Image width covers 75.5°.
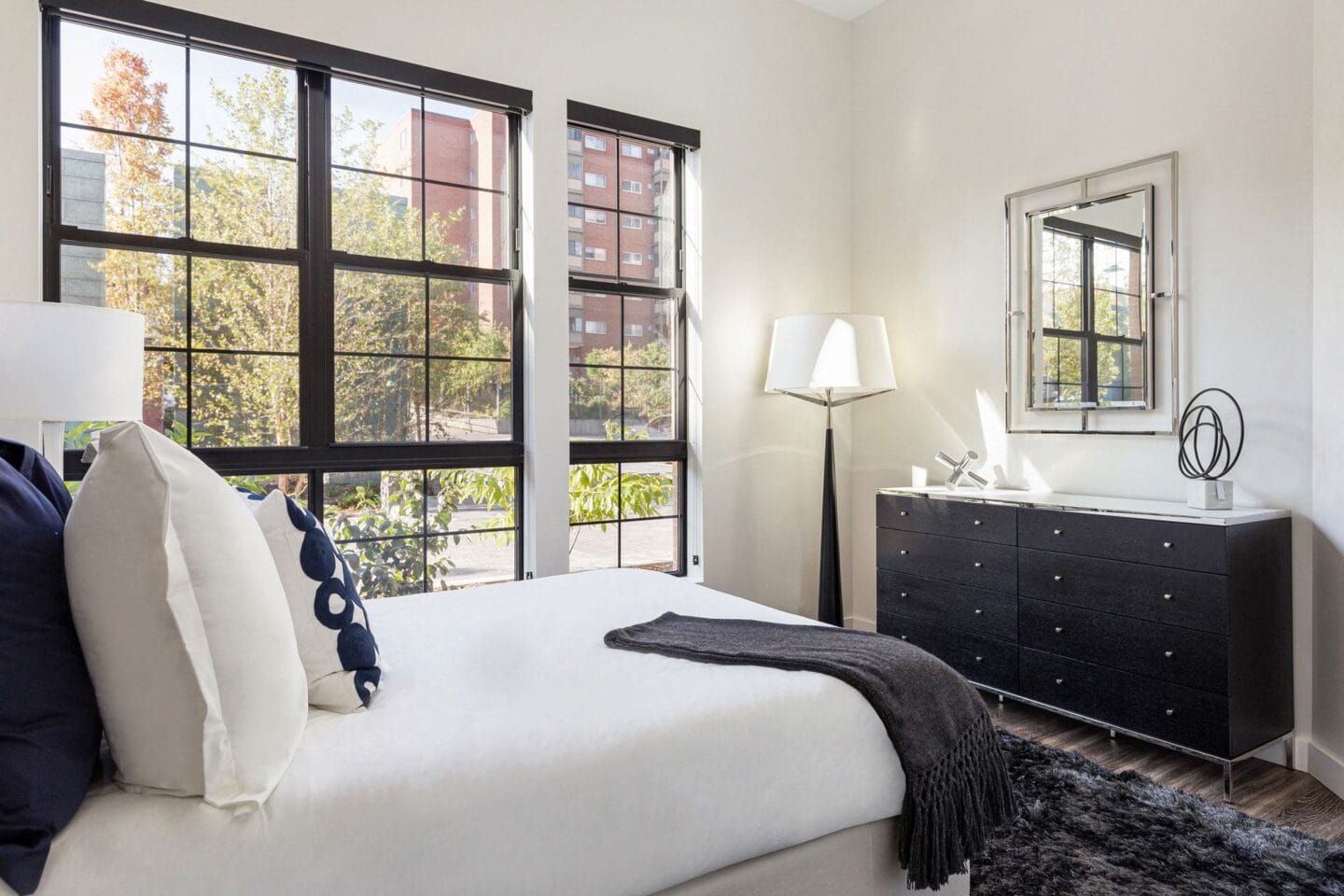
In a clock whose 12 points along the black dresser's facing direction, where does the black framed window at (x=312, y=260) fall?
The black framed window is roughly at 1 o'clock from the black dresser.

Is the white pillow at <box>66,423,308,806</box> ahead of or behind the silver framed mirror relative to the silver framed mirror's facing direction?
ahead

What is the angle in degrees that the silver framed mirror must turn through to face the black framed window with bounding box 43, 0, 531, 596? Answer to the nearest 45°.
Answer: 0° — it already faces it

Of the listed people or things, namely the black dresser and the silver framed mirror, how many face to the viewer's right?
0

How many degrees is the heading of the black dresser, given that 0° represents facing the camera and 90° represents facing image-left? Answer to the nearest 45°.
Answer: approximately 45°

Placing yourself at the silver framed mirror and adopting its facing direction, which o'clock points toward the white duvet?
The white duvet is roughly at 11 o'clock from the silver framed mirror.

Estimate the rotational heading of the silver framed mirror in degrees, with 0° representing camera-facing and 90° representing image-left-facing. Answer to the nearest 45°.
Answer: approximately 45°

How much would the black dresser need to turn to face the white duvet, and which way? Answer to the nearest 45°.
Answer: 0° — it already faces it

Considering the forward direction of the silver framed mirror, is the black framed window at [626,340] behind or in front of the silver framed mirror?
in front

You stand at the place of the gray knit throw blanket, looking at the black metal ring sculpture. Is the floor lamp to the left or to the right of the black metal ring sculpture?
left

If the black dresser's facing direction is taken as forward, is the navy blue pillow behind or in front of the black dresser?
in front

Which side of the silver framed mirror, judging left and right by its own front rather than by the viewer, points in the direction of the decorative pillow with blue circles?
front
